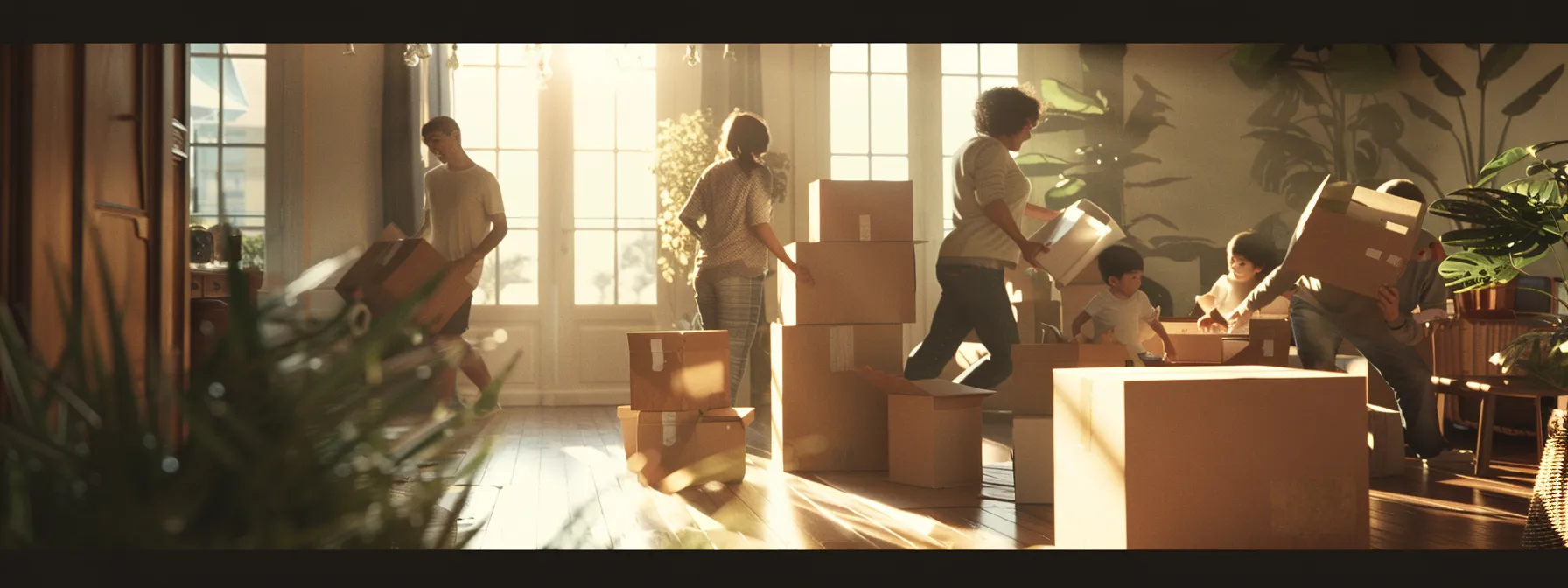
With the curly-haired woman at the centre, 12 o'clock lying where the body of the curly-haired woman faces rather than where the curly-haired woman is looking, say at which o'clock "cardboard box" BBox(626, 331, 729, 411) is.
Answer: The cardboard box is roughly at 5 o'clock from the curly-haired woman.

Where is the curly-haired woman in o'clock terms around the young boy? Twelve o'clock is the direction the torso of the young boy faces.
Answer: The curly-haired woman is roughly at 3 o'clock from the young boy.

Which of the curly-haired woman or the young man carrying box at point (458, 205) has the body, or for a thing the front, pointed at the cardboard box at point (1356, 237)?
the curly-haired woman

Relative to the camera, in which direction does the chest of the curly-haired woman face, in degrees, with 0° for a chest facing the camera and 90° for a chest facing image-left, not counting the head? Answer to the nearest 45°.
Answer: approximately 270°

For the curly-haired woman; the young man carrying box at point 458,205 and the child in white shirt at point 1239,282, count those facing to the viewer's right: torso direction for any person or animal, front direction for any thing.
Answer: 1

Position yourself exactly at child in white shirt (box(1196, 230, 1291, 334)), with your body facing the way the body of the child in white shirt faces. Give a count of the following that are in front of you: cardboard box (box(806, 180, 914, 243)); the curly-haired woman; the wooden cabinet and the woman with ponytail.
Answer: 4

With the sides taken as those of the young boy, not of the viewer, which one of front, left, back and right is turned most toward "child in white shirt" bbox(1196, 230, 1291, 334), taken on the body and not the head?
left

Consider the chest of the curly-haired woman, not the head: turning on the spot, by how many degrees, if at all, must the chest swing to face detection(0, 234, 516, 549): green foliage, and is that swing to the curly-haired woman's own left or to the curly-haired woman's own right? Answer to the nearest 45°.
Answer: approximately 90° to the curly-haired woman's own right

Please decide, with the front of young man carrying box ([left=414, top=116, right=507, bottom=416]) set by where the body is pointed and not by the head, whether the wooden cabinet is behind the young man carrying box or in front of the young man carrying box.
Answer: in front

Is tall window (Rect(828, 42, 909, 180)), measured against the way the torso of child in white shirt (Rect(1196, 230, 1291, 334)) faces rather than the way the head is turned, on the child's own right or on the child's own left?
on the child's own right

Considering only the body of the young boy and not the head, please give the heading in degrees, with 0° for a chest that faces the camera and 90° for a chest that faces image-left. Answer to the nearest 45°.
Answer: approximately 315°

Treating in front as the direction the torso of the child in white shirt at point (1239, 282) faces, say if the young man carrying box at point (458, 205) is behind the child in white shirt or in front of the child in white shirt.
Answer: in front

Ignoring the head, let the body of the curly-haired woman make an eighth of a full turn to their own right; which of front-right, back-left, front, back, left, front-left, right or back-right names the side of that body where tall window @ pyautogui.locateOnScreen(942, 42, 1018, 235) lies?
back-left
